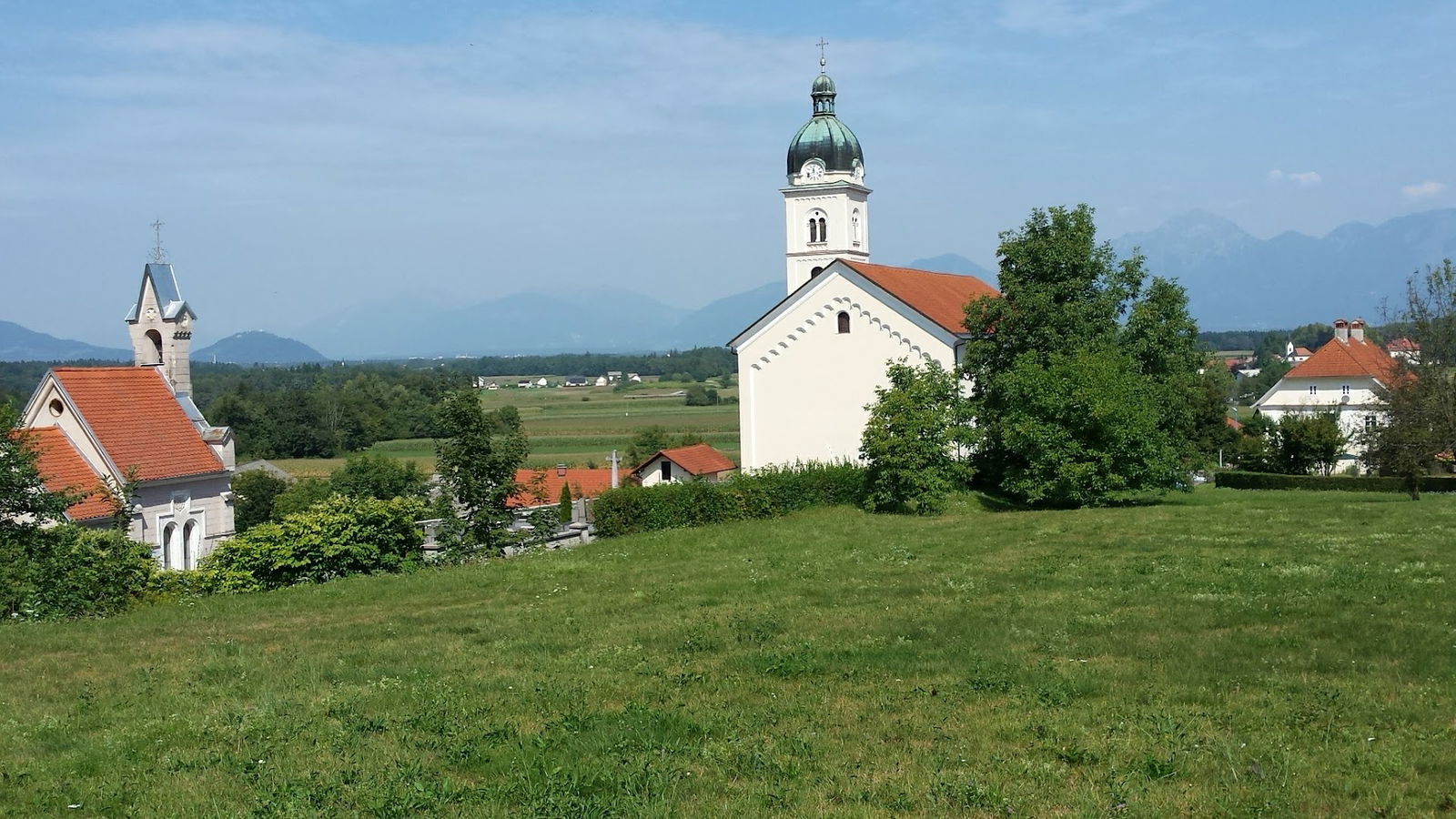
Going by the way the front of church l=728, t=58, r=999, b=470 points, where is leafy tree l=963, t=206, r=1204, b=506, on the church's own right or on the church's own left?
on the church's own left

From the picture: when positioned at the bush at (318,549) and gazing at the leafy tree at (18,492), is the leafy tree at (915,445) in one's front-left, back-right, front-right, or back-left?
back-right

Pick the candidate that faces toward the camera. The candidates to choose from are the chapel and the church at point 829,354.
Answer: the church

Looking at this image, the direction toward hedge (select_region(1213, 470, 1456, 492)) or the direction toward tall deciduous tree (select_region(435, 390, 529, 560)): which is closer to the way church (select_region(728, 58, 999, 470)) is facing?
the tall deciduous tree

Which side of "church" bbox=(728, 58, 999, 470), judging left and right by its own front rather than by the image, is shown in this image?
front

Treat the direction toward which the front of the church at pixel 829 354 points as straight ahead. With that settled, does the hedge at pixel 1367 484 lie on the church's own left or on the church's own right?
on the church's own left

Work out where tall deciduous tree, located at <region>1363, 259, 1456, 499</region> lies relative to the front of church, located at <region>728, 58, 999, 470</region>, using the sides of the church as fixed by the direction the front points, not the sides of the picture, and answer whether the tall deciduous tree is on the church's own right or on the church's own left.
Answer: on the church's own left

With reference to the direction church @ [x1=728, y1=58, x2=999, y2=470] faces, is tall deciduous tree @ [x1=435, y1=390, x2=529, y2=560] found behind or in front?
in front

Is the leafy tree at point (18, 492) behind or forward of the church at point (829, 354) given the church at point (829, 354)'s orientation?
forward

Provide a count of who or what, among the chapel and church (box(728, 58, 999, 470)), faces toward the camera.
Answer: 1
